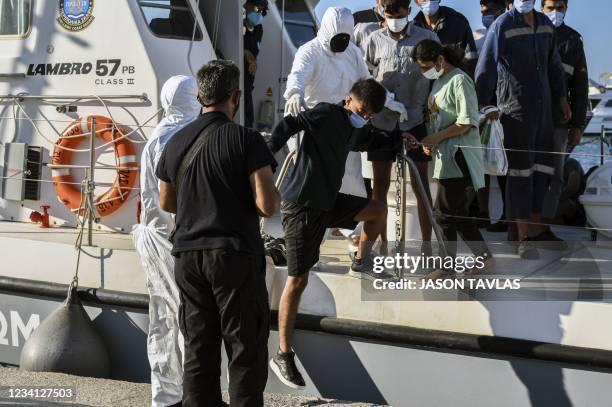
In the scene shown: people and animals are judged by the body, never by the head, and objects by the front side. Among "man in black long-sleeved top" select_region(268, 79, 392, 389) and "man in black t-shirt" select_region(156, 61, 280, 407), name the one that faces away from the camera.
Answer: "man in black t-shirt" select_region(156, 61, 280, 407)

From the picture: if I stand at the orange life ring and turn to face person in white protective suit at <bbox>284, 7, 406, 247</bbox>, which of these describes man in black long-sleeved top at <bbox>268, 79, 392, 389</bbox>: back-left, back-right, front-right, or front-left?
front-right

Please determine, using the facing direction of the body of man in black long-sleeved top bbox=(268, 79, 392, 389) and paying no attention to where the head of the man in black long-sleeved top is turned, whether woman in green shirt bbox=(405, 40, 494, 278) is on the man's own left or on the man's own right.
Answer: on the man's own left

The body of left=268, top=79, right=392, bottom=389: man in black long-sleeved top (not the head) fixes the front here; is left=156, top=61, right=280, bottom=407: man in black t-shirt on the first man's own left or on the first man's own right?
on the first man's own right

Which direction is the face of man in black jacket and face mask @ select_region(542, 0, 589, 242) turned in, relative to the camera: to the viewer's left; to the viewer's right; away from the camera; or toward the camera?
toward the camera

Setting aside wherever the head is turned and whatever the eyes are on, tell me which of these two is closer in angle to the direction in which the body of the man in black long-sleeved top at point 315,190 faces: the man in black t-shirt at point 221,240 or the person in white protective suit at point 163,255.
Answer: the man in black t-shirt

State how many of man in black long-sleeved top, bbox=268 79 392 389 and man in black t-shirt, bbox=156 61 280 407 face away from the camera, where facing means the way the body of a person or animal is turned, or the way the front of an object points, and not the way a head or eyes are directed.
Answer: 1

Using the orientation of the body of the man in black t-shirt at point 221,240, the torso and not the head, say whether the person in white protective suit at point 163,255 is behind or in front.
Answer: in front

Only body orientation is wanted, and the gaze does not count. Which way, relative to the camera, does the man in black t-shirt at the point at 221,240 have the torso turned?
away from the camera

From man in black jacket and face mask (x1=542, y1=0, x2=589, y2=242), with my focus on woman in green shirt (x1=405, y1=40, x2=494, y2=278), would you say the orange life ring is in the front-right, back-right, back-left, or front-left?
front-right

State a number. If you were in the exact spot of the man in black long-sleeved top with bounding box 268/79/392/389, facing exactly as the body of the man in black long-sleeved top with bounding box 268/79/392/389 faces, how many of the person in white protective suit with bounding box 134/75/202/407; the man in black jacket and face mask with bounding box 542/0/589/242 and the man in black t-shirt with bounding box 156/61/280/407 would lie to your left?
1

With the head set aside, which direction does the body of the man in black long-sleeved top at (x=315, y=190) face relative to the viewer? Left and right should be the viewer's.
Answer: facing the viewer and to the right of the viewer
